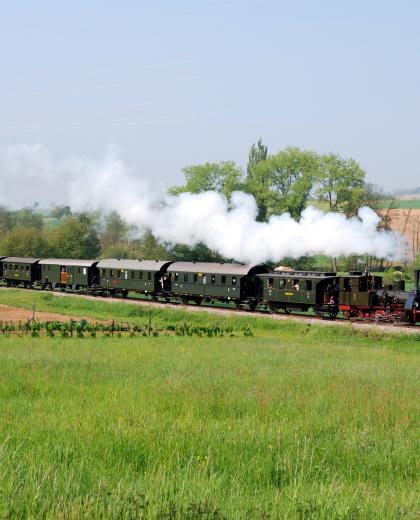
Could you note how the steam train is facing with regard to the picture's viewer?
facing the viewer and to the right of the viewer
